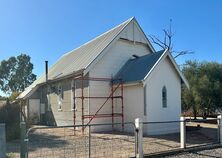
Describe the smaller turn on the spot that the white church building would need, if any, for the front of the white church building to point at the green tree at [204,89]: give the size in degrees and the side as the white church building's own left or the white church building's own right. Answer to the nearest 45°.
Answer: approximately 90° to the white church building's own left

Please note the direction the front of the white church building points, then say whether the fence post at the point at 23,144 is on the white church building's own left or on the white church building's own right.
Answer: on the white church building's own right

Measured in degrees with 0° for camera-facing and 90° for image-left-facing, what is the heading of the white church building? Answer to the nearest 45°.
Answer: approximately 315°

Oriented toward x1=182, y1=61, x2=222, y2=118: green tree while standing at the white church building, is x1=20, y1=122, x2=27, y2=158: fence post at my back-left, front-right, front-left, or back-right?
back-right
